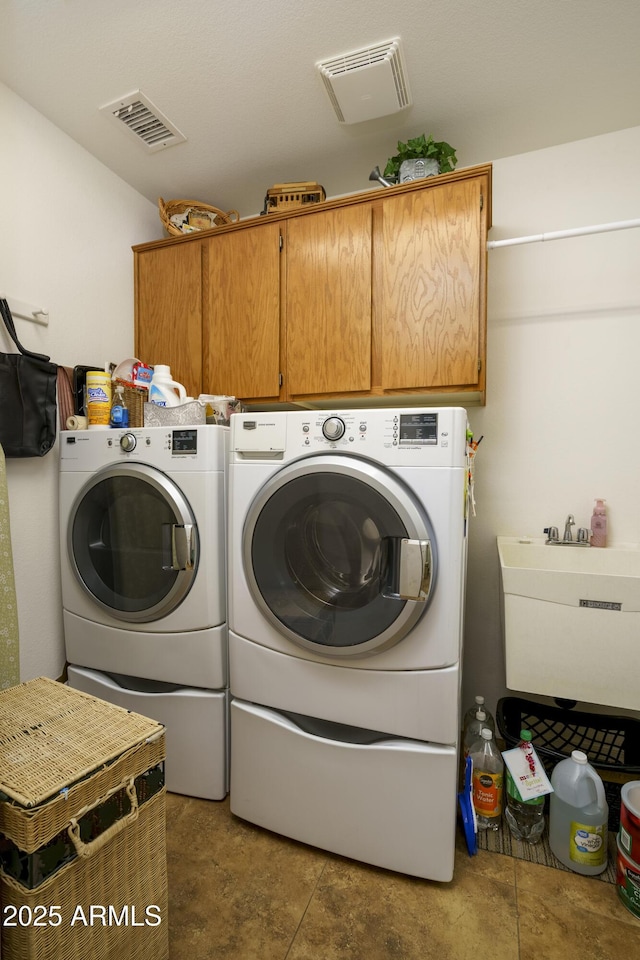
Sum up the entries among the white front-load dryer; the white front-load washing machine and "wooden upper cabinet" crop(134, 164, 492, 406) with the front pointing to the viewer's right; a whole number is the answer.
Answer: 0

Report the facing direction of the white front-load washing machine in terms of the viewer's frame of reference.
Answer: facing the viewer and to the left of the viewer

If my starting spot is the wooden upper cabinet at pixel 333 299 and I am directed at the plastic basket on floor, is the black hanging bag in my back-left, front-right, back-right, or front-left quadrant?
back-right

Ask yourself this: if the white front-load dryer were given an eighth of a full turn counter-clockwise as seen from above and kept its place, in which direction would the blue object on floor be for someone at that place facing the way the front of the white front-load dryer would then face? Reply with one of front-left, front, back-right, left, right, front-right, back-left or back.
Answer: front-left

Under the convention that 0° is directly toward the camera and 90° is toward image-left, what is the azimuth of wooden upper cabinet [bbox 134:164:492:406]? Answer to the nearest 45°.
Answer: approximately 45°

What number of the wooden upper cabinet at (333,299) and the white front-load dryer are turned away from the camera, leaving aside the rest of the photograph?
0

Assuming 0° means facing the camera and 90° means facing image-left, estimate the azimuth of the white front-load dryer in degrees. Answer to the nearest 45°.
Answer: approximately 45°

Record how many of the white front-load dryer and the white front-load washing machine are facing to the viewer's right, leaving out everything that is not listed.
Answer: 0
